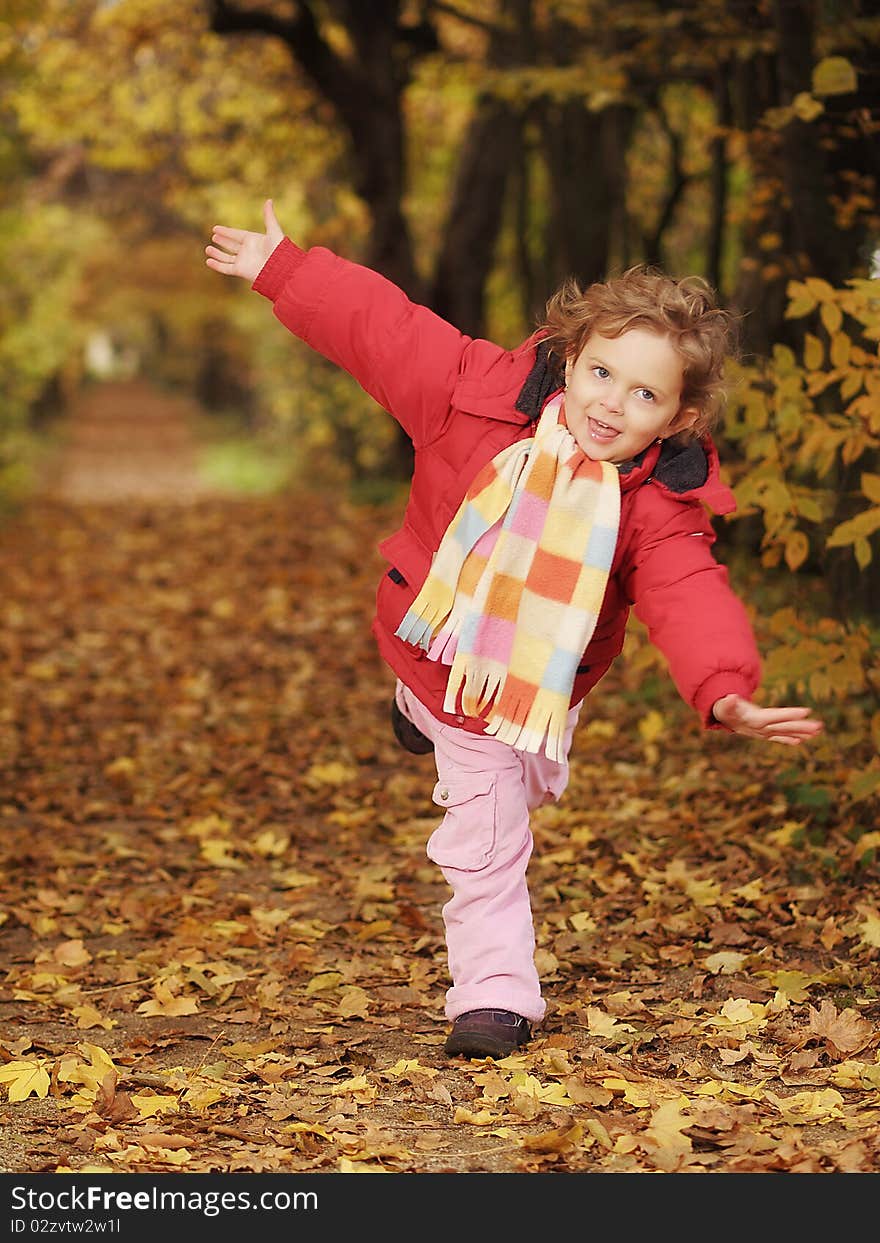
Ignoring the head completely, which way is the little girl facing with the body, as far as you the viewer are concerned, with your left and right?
facing the viewer

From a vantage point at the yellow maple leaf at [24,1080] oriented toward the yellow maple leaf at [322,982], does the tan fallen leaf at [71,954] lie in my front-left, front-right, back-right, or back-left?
front-left

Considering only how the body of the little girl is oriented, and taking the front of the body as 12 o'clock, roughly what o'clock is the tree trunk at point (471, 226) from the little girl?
The tree trunk is roughly at 6 o'clock from the little girl.

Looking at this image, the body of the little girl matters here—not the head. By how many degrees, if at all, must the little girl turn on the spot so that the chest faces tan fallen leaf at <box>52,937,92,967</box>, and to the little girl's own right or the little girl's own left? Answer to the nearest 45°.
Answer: approximately 135° to the little girl's own right
